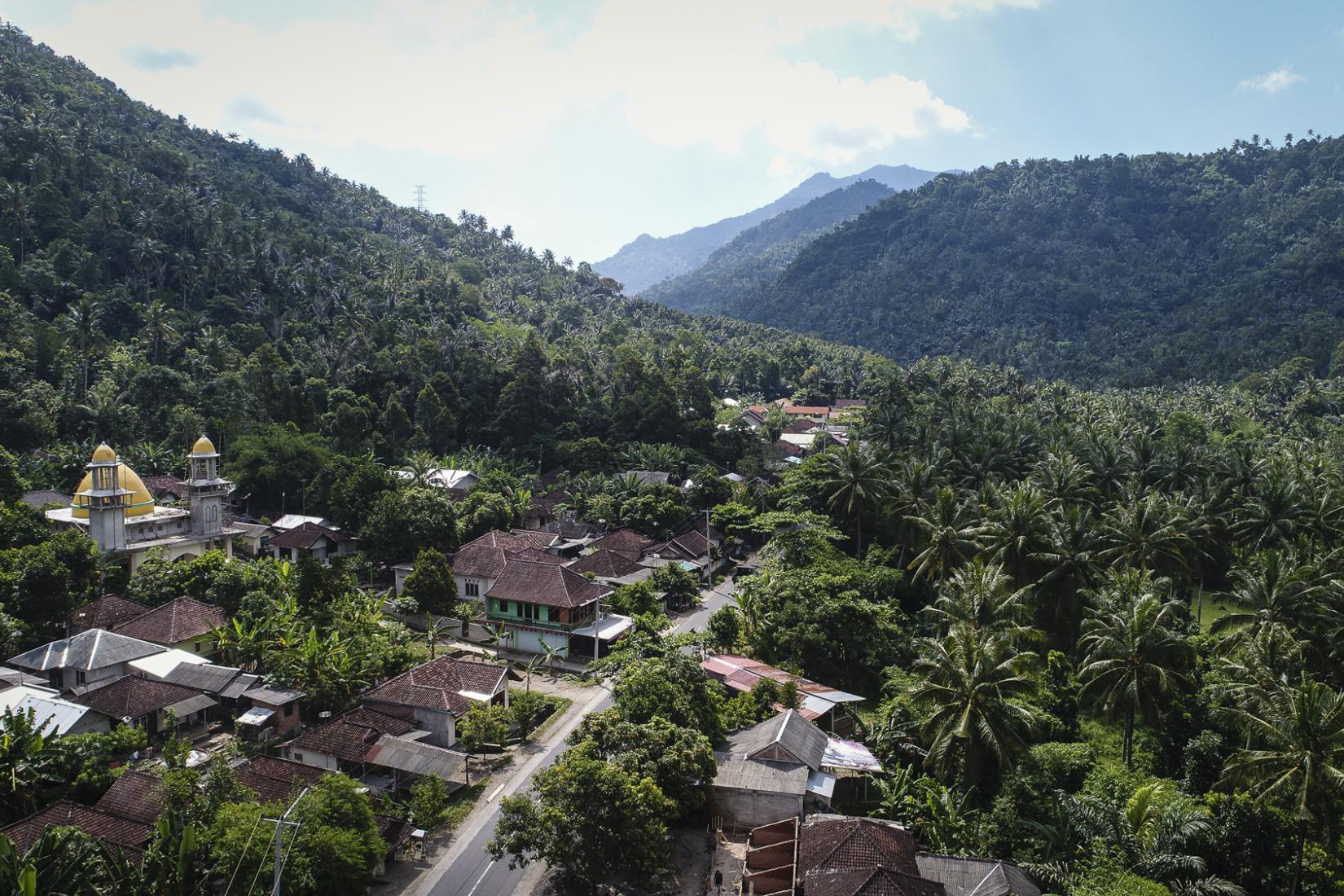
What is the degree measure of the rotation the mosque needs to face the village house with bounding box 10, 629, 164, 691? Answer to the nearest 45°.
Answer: approximately 45° to its right

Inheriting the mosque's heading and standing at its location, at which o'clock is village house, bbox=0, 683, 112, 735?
The village house is roughly at 2 o'clock from the mosque.

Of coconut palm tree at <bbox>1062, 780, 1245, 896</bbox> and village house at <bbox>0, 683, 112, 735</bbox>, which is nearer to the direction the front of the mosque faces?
the coconut palm tree

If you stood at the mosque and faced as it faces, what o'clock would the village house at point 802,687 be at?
The village house is roughly at 12 o'clock from the mosque.

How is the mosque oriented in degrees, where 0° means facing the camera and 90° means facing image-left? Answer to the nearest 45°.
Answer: approximately 315°

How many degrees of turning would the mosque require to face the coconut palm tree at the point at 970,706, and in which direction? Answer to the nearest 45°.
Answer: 0° — it already faces it
